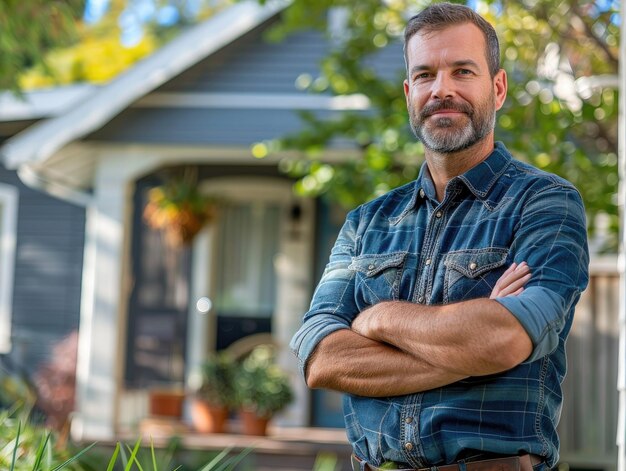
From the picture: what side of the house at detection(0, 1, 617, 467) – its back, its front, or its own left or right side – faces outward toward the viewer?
front

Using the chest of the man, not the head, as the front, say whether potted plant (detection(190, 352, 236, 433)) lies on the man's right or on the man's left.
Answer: on the man's right

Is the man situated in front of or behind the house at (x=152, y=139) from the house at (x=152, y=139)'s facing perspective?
in front

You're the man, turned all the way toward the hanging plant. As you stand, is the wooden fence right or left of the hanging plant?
right

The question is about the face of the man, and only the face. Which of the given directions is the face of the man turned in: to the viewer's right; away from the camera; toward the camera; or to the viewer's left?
toward the camera

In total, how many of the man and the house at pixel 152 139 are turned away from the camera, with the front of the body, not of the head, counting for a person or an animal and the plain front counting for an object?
0

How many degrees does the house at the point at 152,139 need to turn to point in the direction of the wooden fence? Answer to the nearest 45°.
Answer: approximately 45° to its left

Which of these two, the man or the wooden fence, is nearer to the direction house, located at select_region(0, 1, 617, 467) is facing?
the man

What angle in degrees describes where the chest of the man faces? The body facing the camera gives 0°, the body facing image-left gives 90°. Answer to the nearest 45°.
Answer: approximately 45°
